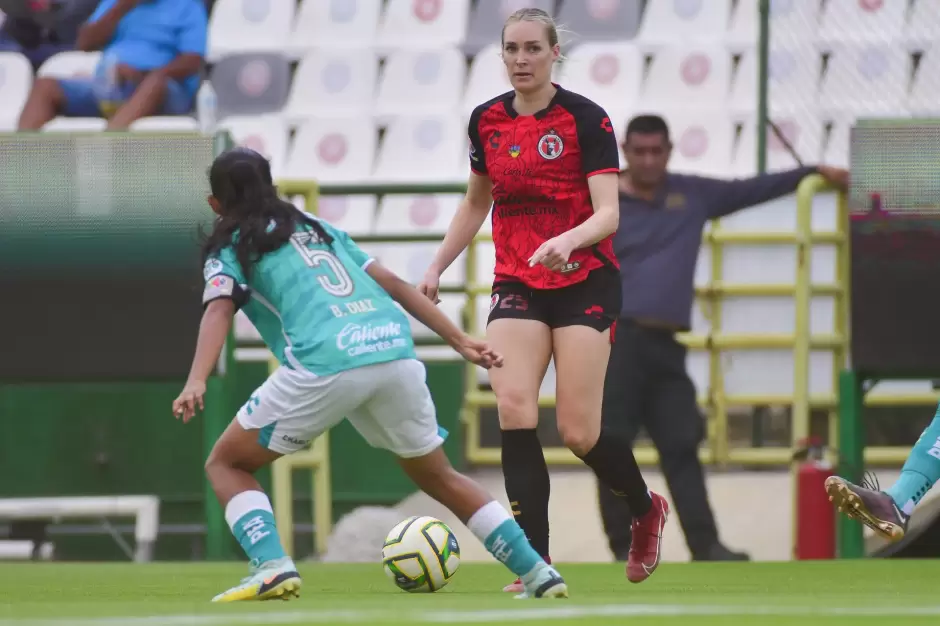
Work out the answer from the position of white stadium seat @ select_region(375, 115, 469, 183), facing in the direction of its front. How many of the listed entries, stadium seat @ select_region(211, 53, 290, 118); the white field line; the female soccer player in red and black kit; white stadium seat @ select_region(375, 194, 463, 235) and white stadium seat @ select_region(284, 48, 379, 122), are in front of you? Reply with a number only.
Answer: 3

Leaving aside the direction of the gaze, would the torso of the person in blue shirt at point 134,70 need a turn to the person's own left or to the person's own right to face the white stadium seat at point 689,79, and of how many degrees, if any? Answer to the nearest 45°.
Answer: approximately 135° to the person's own left

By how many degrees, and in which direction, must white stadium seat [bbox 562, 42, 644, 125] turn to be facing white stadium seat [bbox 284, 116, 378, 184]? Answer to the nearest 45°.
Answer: approximately 90° to its right
